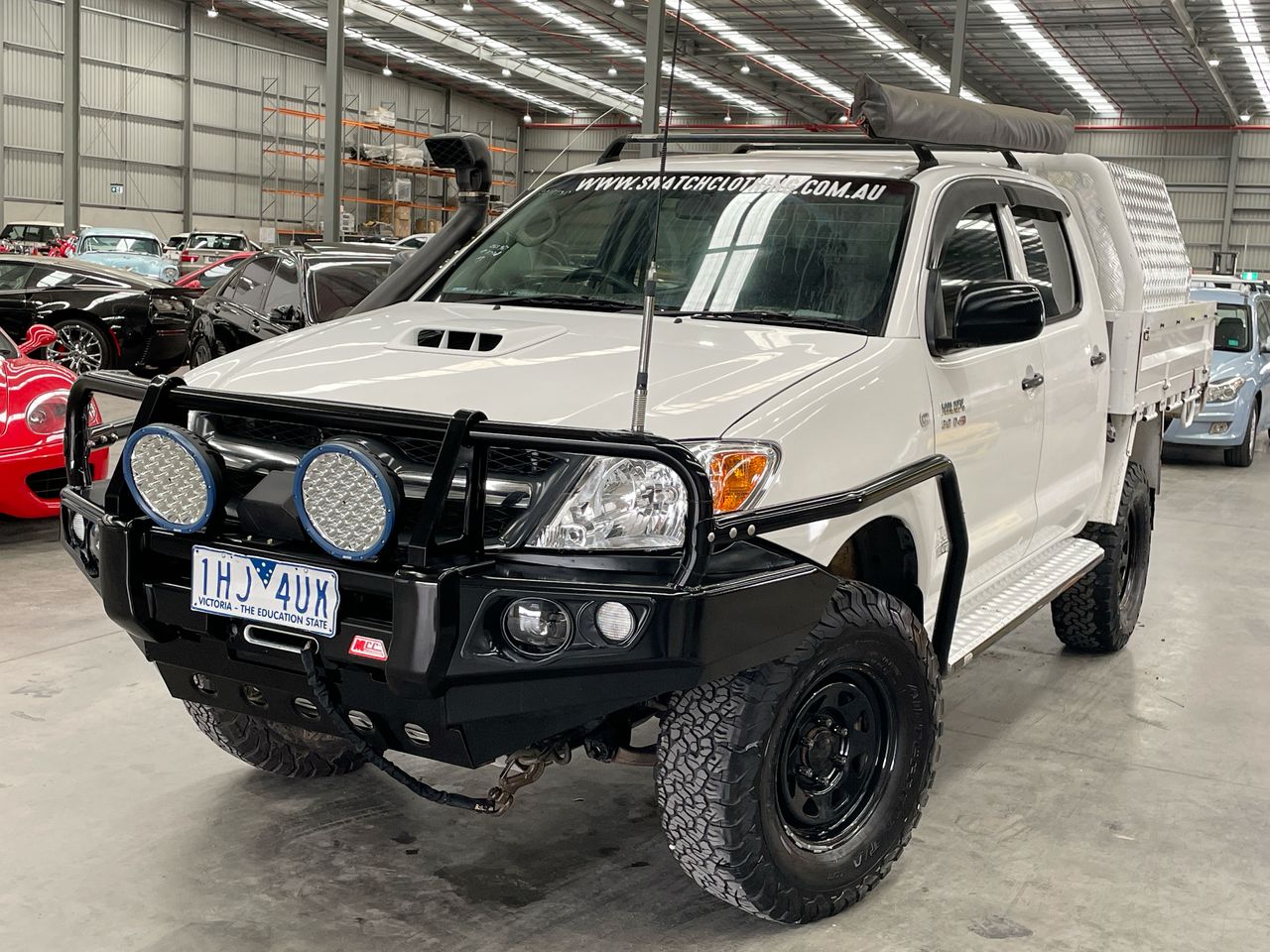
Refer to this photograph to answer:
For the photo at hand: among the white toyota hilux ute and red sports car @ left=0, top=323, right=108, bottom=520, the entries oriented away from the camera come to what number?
0

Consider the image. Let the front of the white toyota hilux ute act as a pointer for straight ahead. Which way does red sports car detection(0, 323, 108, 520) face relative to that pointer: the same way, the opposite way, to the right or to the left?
to the left

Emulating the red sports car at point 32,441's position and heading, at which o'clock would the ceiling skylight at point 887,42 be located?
The ceiling skylight is roughly at 9 o'clock from the red sports car.

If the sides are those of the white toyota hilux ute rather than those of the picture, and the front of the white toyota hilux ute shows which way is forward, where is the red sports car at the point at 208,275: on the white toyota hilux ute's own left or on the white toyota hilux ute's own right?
on the white toyota hilux ute's own right

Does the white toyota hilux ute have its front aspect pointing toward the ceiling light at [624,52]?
no

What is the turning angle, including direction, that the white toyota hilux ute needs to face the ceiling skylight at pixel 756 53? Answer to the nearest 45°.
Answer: approximately 135° to its right

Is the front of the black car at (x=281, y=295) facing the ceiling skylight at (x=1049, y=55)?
no

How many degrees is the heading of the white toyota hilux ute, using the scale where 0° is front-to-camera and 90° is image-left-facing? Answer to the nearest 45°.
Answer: approximately 45°

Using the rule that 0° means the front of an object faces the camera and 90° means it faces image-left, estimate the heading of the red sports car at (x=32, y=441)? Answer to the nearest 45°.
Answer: approximately 315°

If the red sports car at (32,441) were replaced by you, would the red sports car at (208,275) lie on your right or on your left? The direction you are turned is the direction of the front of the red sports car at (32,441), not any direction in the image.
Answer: on your left

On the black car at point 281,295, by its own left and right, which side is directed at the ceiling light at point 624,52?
left

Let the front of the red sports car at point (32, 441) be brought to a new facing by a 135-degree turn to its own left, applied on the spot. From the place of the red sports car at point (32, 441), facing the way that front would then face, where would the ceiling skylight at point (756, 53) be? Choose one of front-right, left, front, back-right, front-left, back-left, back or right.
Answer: front-right

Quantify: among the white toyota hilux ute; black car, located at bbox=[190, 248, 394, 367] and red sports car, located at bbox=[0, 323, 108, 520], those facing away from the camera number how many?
0

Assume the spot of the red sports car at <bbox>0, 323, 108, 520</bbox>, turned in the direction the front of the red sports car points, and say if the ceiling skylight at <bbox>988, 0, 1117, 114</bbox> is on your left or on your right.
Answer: on your left
